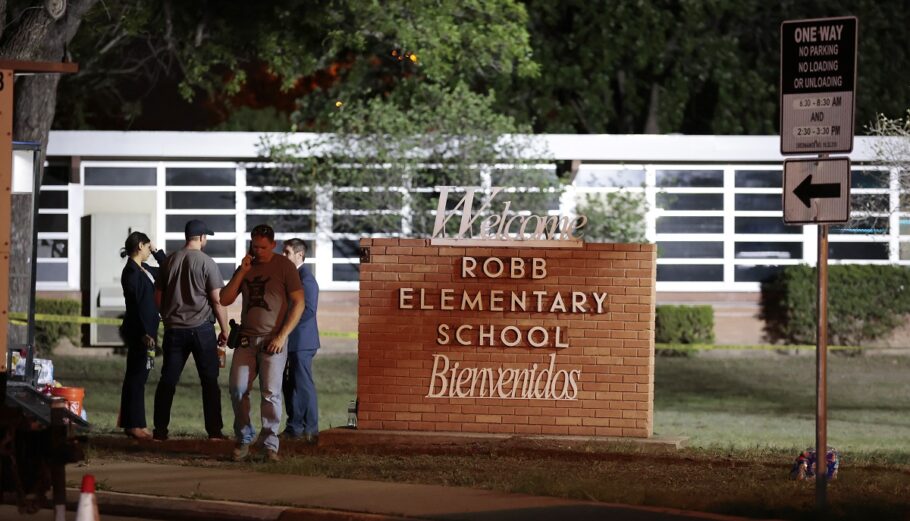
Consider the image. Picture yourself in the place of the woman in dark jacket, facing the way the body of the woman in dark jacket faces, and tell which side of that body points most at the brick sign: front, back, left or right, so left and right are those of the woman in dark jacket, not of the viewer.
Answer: front

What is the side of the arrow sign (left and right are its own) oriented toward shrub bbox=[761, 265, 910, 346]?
back

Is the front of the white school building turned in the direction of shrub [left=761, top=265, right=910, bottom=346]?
no

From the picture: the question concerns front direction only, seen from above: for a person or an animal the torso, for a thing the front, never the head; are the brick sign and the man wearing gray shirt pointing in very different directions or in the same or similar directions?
very different directions

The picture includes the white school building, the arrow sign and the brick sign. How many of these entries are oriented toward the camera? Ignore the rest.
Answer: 3

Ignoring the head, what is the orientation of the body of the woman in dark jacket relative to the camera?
to the viewer's right

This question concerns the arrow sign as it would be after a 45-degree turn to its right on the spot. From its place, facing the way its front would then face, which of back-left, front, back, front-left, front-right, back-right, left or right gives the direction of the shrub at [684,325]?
back-right

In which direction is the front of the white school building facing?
toward the camera

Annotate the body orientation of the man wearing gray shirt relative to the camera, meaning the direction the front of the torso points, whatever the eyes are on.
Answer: away from the camera

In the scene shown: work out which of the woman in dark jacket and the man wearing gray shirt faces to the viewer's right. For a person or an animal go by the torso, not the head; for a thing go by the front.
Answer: the woman in dark jacket

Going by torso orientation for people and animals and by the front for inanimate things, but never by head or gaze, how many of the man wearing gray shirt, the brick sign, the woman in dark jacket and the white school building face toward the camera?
2

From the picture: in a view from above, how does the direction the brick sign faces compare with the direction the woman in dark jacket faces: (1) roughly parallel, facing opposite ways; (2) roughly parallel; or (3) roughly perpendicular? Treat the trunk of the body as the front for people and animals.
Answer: roughly perpendicular

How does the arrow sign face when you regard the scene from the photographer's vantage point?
facing the viewer

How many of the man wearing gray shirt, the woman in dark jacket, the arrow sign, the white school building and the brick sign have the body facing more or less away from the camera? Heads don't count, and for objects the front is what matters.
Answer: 1

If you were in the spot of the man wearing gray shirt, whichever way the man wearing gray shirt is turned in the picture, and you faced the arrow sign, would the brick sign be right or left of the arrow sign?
left

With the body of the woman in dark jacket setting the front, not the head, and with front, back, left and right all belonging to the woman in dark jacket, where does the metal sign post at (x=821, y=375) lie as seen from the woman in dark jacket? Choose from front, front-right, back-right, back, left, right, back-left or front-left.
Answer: front-right

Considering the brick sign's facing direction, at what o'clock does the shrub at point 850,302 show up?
The shrub is roughly at 7 o'clock from the brick sign.

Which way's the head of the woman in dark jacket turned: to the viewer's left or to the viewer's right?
to the viewer's right
